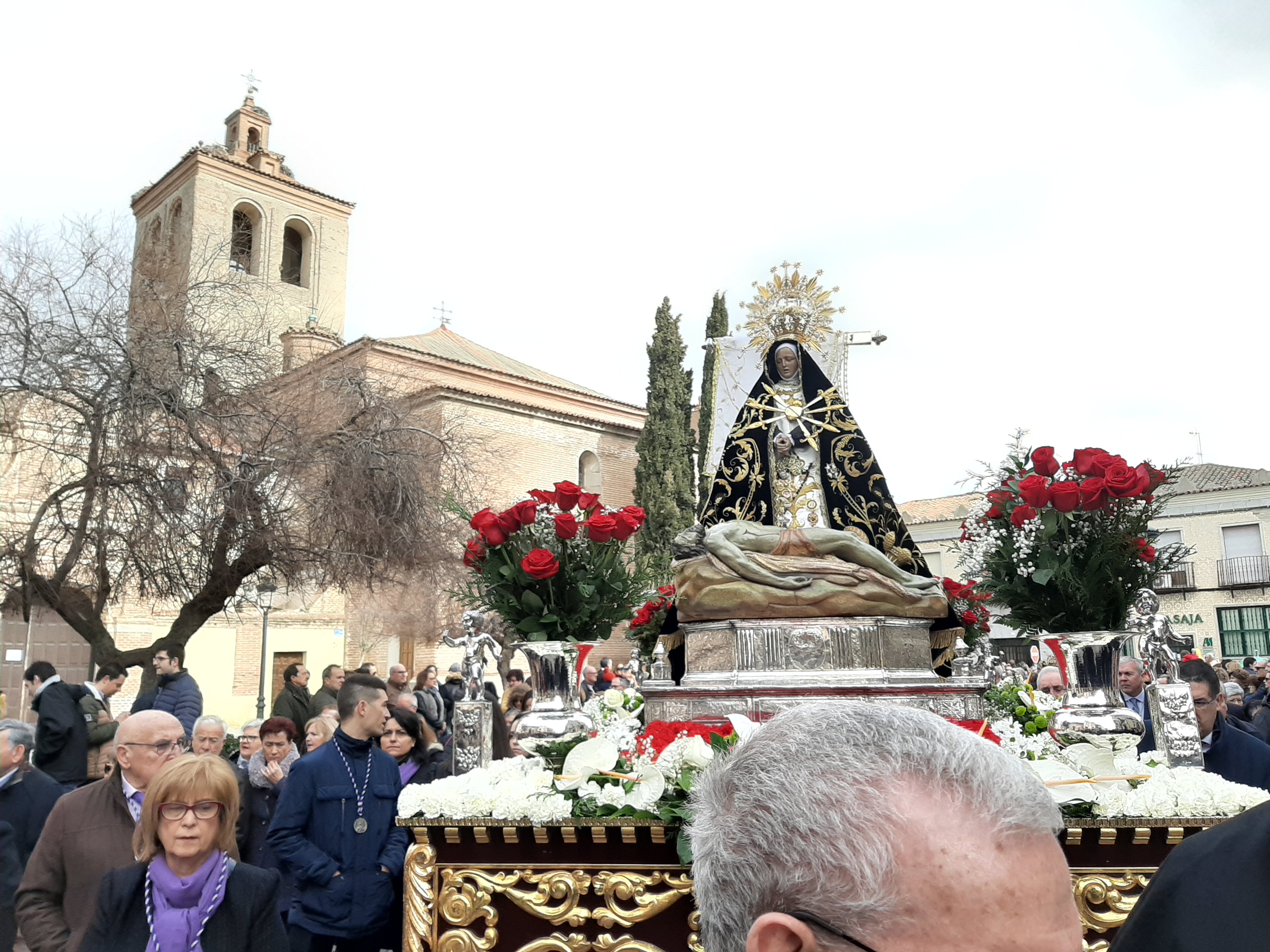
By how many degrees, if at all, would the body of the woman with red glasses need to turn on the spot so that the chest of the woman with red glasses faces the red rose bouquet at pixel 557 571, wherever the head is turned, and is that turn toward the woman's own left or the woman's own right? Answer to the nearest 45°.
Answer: approximately 135° to the woman's own left

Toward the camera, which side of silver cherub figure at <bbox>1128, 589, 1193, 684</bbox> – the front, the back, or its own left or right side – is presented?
front

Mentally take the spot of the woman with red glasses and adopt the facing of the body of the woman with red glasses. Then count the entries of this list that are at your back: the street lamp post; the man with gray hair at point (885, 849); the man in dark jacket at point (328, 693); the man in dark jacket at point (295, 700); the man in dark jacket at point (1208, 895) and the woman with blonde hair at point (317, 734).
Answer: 4

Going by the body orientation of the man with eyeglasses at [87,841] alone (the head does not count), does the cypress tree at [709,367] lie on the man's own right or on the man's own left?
on the man's own left

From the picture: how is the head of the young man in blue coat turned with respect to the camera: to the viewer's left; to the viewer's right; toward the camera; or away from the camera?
to the viewer's right

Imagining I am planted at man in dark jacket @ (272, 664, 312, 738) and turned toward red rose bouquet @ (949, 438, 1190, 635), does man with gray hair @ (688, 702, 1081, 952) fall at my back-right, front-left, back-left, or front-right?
front-right

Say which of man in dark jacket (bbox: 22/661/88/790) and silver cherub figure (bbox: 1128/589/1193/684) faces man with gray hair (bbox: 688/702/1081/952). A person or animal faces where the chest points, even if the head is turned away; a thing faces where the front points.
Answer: the silver cherub figure

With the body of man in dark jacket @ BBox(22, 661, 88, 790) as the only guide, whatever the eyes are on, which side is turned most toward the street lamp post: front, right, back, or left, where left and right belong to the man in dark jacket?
right

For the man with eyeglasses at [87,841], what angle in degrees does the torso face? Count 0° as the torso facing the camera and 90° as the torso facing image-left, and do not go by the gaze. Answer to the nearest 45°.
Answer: approximately 315°

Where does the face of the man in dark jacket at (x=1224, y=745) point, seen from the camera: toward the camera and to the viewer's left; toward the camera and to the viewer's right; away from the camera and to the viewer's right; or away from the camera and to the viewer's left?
toward the camera and to the viewer's left

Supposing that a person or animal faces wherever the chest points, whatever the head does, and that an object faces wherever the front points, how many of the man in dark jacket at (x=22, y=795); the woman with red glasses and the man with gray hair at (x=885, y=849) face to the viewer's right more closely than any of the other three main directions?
1
